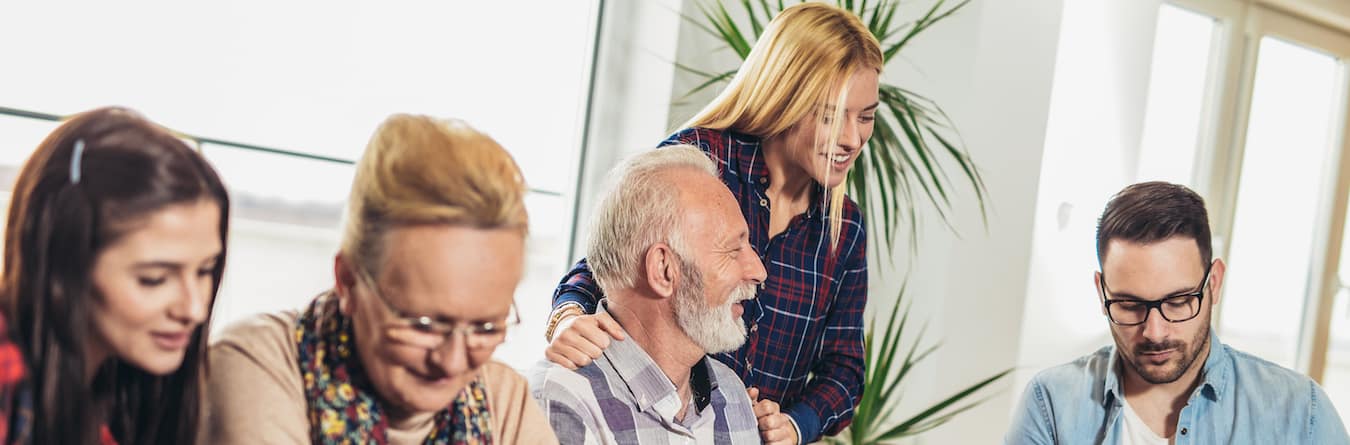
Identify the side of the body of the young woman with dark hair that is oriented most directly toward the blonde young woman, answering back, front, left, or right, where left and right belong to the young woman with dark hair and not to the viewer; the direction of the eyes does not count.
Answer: left

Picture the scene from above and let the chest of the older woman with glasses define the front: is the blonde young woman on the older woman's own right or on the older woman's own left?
on the older woman's own left

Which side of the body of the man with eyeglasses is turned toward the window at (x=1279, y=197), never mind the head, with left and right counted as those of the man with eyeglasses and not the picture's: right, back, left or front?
back

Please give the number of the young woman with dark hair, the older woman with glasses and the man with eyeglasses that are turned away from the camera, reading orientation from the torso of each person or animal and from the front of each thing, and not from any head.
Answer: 0

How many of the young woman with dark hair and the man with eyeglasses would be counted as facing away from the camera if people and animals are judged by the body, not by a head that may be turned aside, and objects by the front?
0

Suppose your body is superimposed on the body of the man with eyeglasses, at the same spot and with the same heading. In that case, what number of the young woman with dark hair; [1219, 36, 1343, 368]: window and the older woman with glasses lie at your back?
1

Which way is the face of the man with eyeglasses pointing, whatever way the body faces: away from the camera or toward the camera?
toward the camera

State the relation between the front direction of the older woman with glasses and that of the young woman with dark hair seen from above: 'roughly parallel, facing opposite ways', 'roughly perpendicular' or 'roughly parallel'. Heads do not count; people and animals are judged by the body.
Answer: roughly parallel

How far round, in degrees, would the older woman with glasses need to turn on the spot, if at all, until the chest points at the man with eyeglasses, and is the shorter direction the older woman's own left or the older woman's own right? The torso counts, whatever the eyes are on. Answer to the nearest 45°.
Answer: approximately 90° to the older woman's own left

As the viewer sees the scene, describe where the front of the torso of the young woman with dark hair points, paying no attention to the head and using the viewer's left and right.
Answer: facing the viewer and to the right of the viewer

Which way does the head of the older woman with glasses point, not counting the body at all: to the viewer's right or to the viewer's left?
to the viewer's right

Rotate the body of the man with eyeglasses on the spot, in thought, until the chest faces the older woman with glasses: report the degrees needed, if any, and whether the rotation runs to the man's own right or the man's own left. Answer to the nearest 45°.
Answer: approximately 45° to the man's own right

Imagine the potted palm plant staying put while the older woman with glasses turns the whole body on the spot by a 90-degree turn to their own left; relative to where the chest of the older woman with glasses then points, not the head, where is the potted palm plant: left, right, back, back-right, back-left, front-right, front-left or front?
front

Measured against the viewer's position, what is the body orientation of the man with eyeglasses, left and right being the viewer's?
facing the viewer

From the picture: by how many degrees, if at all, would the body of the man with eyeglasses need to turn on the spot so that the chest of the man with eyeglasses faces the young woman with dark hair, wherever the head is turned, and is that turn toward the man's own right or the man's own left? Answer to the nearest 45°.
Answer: approximately 45° to the man's own right
